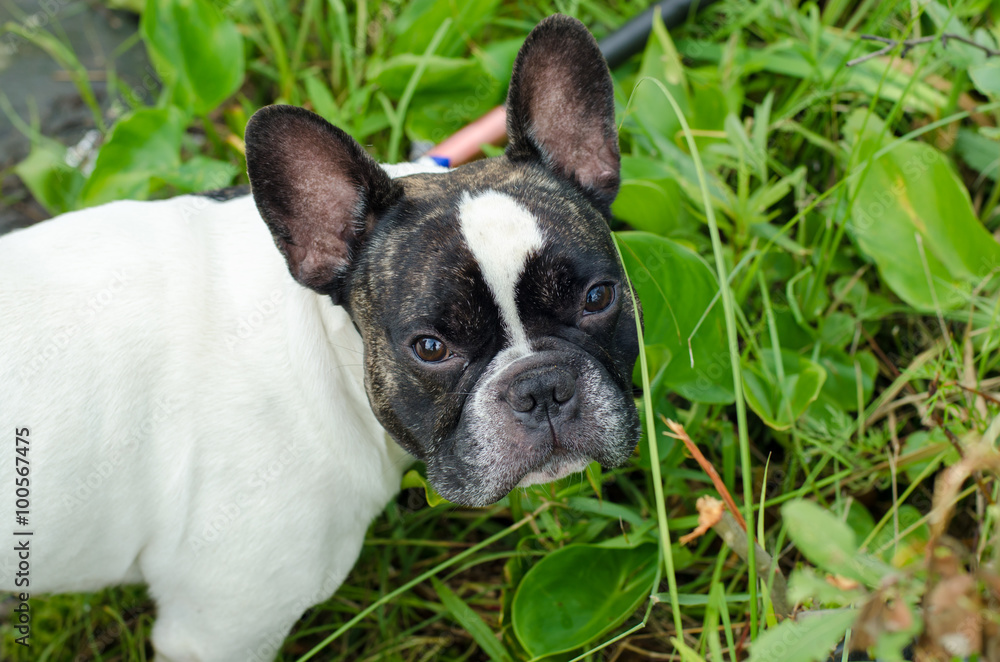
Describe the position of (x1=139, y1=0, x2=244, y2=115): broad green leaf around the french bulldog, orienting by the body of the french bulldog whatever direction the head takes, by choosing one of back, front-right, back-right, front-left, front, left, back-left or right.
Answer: left

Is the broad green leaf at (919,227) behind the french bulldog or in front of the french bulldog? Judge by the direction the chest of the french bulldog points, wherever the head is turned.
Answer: in front

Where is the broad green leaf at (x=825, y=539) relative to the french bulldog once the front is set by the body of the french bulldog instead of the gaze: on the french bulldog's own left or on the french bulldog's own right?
on the french bulldog's own right

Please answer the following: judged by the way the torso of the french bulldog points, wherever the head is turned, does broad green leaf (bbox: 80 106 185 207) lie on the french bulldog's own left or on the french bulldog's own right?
on the french bulldog's own left

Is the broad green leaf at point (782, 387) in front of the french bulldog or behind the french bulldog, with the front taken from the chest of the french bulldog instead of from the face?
in front

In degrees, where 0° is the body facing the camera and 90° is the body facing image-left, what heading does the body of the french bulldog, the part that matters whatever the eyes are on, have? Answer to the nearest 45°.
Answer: approximately 270°

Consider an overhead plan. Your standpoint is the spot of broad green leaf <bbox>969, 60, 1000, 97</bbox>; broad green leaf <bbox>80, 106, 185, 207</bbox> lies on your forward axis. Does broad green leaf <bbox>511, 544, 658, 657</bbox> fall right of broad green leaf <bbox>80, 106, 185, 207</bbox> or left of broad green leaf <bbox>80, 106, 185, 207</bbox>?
left

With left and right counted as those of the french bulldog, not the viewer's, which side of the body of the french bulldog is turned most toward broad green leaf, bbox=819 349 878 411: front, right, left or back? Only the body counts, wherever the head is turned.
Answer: front

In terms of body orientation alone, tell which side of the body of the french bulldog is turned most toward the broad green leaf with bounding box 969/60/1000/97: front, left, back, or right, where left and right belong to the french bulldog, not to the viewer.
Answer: front

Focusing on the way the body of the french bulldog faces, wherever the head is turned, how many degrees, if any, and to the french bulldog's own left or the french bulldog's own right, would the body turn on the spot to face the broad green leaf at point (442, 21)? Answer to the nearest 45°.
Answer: approximately 90° to the french bulldog's own left
